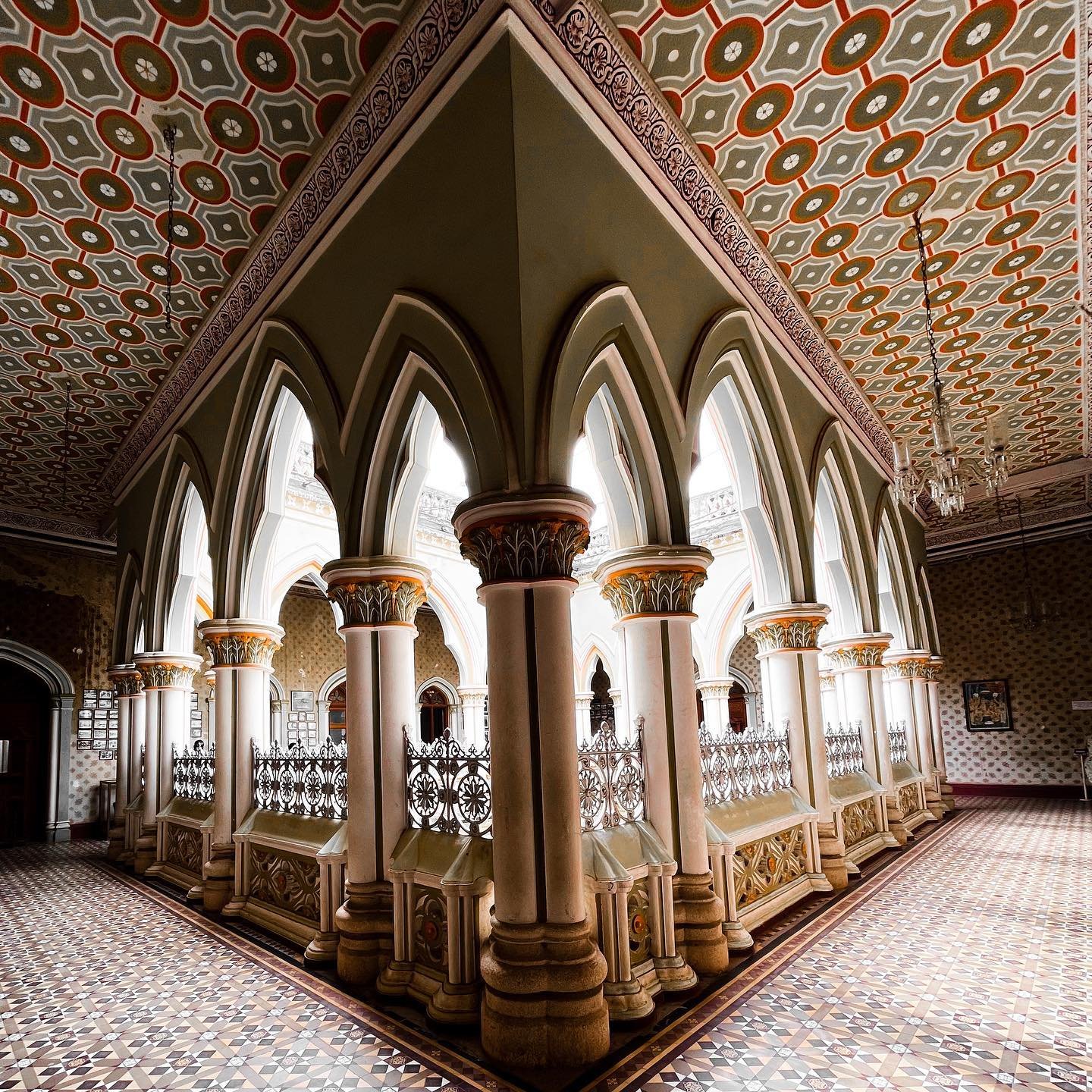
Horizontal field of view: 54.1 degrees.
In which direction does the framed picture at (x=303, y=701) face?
toward the camera

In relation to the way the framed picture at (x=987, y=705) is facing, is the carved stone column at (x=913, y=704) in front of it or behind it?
in front

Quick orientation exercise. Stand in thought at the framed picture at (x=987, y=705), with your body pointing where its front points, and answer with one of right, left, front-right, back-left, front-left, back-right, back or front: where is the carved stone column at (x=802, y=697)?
front

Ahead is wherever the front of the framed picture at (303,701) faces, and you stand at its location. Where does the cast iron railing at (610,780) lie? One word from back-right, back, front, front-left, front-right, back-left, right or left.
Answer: front

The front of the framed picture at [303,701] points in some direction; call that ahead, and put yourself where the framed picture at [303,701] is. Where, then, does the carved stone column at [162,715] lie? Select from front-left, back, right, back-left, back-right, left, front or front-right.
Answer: front

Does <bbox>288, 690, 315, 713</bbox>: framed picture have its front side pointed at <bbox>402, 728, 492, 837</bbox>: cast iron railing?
yes

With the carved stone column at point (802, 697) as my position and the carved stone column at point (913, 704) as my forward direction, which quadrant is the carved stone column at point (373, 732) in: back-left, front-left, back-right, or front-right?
back-left

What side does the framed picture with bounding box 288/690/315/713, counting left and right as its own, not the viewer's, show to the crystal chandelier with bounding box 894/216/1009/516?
front

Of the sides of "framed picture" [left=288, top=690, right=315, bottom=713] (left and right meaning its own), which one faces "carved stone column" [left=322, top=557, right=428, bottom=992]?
front

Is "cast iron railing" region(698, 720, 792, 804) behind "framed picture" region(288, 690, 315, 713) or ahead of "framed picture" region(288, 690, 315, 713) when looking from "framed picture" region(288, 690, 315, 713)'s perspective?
ahead

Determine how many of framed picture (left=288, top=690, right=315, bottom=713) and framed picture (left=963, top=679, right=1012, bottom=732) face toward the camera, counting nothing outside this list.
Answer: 2

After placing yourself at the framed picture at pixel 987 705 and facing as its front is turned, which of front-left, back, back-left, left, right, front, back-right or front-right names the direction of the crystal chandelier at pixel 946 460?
front
